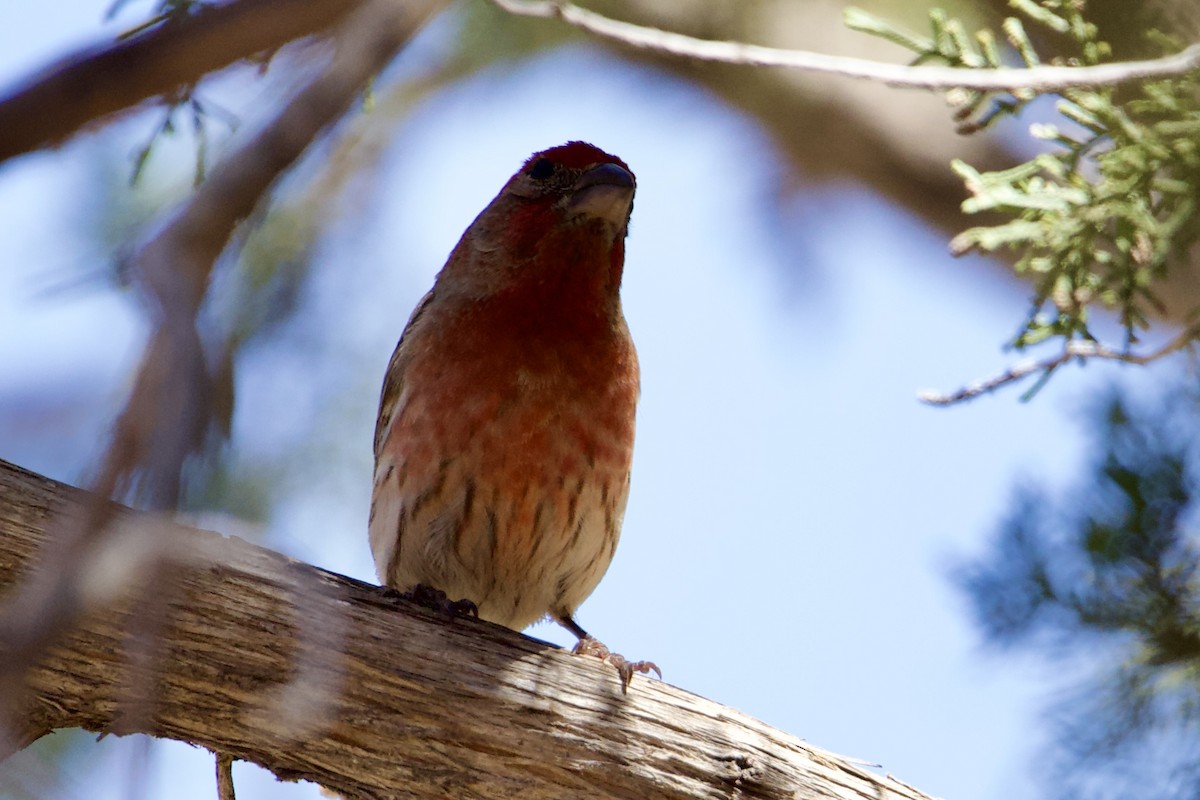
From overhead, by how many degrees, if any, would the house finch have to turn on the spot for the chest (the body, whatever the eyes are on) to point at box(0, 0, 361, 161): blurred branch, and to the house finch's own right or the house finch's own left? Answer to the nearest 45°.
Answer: approximately 45° to the house finch's own right

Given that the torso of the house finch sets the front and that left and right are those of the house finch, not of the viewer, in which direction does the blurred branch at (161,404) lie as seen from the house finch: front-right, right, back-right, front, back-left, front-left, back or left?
front-right

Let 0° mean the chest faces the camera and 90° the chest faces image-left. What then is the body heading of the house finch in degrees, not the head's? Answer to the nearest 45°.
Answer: approximately 315°
